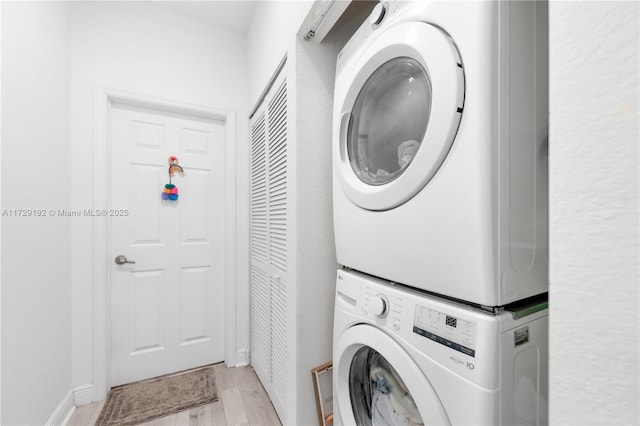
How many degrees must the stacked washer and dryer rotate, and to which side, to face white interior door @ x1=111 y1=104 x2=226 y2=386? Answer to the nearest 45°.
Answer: approximately 45° to its right

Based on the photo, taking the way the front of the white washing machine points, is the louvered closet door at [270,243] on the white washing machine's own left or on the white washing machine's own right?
on the white washing machine's own right

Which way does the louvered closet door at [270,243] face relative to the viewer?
to the viewer's left

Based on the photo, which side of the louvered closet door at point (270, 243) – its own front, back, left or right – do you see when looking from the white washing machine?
left

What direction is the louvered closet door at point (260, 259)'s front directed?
to the viewer's left

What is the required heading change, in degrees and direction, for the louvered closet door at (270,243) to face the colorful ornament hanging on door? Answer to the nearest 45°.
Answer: approximately 45° to its right

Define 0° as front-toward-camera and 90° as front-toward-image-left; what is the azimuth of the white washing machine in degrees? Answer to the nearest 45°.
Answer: approximately 45°

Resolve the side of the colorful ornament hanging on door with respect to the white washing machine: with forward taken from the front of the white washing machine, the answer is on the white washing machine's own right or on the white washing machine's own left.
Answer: on the white washing machine's own right

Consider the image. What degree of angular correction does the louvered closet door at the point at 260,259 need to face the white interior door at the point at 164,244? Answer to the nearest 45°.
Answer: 0° — it already faces it
